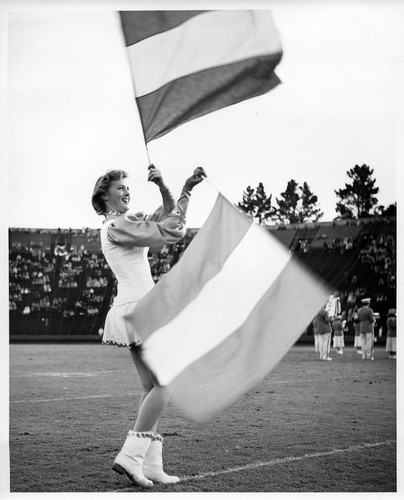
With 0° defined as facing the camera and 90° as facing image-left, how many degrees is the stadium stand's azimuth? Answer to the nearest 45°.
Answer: approximately 0°

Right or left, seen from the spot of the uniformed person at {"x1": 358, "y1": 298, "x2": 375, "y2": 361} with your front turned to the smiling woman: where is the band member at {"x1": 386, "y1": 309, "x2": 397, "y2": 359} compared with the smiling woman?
left

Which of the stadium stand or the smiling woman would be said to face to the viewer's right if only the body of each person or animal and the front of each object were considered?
the smiling woman

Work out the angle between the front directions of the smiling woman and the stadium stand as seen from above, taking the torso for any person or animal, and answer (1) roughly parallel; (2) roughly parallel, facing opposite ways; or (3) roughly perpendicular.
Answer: roughly perpendicular

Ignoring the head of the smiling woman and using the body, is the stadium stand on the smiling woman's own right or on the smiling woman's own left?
on the smiling woman's own left

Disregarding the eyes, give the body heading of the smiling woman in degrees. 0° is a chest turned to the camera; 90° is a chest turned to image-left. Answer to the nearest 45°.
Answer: approximately 270°

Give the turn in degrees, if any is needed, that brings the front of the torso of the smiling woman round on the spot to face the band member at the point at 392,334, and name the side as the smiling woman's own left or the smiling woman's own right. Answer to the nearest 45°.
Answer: approximately 45° to the smiling woman's own left
